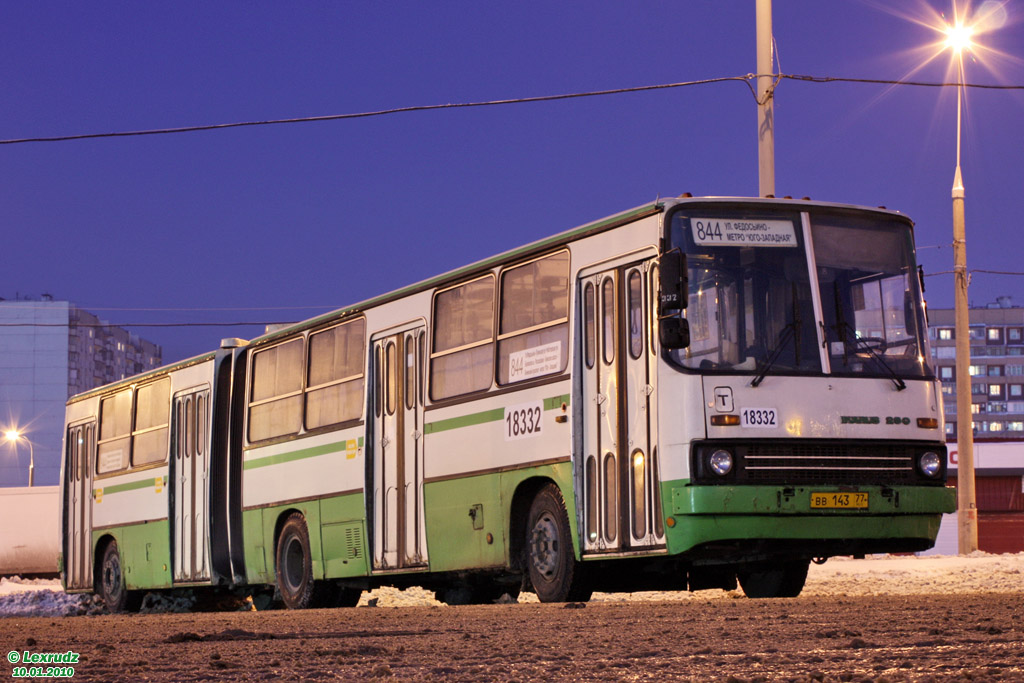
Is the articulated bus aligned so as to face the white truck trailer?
no

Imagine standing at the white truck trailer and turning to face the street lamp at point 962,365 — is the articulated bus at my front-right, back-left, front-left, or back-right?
front-right

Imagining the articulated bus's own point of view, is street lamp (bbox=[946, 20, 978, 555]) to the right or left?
on its left

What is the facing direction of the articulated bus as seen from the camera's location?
facing the viewer and to the right of the viewer
